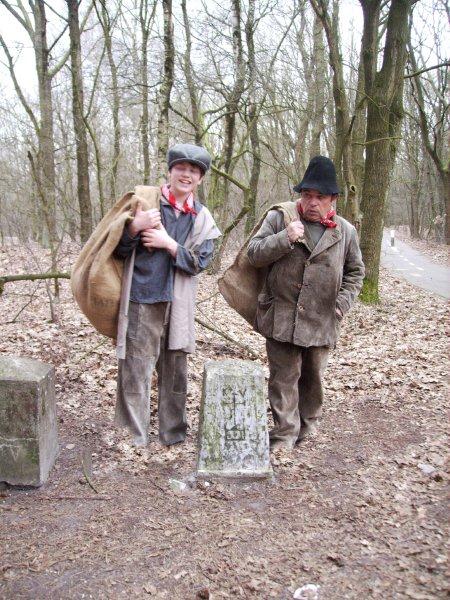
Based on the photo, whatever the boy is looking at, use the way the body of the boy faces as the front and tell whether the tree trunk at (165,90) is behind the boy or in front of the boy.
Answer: behind

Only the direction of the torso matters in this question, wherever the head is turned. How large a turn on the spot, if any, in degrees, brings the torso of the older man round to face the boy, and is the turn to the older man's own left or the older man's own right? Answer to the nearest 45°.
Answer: approximately 90° to the older man's own right

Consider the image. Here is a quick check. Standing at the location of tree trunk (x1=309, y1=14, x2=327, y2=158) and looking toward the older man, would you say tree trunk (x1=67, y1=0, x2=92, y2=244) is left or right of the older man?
right

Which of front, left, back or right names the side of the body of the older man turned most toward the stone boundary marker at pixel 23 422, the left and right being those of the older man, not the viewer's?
right

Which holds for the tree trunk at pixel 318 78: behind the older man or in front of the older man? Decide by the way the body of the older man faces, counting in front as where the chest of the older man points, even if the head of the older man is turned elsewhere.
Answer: behind

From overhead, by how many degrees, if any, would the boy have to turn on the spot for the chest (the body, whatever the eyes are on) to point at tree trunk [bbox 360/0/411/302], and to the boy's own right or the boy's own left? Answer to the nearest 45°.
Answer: approximately 135° to the boy's own left

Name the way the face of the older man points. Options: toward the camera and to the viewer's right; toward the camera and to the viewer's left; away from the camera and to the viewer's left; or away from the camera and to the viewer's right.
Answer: toward the camera and to the viewer's left

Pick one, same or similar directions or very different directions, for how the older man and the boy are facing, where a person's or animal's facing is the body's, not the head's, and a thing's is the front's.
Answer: same or similar directions

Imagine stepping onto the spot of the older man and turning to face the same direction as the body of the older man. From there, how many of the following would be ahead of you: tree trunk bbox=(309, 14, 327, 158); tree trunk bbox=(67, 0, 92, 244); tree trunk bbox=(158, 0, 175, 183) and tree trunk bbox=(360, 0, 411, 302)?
0

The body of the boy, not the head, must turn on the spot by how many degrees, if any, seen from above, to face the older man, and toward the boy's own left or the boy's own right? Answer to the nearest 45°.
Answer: approximately 90° to the boy's own left

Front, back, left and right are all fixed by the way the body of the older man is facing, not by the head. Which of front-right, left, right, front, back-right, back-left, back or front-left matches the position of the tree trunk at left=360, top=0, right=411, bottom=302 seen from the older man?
back

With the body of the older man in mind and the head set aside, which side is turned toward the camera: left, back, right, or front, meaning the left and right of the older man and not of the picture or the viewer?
front

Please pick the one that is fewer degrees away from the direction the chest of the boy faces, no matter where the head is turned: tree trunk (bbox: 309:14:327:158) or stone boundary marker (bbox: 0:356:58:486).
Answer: the stone boundary marker

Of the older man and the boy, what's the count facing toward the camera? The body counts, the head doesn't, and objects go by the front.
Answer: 2

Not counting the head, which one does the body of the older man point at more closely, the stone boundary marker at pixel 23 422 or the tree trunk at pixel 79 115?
the stone boundary marker
